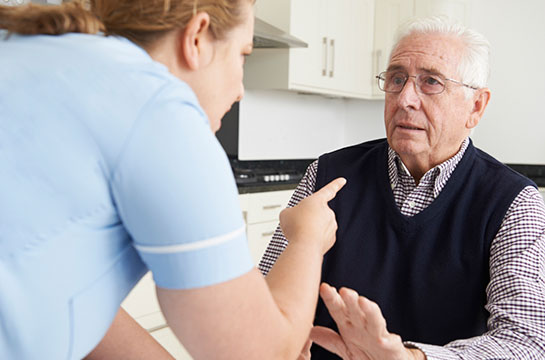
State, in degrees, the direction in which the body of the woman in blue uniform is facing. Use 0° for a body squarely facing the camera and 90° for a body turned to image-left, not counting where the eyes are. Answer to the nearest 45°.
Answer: approximately 225°

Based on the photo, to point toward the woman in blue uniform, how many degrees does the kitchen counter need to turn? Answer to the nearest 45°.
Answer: approximately 45° to its right

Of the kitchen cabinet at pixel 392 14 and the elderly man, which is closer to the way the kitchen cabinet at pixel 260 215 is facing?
the elderly man

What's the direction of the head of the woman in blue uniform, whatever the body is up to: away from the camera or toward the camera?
away from the camera

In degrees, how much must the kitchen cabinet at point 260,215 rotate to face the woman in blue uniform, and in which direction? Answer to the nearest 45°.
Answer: approximately 45° to its right

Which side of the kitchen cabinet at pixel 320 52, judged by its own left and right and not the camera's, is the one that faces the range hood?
right

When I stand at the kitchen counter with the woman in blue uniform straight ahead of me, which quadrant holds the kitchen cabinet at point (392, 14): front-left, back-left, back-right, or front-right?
back-left
